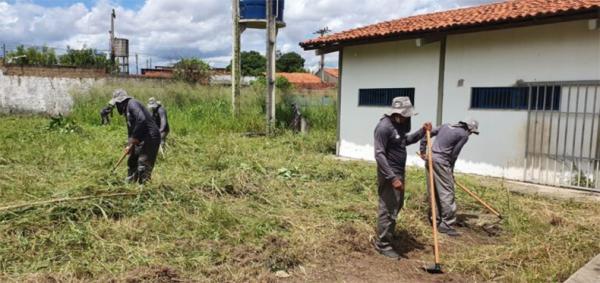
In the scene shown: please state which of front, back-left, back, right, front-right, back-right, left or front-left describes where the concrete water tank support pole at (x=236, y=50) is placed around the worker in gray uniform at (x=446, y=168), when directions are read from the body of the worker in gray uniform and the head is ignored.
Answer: back-left

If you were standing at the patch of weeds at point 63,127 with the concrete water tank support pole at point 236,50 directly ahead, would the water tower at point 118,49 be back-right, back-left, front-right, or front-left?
front-left

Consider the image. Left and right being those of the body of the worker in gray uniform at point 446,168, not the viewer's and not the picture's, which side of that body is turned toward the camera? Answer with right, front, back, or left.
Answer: right

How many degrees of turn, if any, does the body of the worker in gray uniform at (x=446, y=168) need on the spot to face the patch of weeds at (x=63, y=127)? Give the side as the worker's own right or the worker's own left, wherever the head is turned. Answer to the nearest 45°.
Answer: approximately 135° to the worker's own left

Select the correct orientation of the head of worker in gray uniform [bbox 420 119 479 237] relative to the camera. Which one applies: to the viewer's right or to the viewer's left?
to the viewer's right

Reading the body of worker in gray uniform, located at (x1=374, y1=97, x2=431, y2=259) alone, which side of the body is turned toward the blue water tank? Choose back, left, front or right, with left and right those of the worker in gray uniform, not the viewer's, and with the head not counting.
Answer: back

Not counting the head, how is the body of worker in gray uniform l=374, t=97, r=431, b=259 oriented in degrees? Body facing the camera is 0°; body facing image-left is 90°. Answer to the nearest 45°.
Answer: approximately 315°

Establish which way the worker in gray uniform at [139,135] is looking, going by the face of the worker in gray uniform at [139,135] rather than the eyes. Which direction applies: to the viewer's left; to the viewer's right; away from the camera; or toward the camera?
to the viewer's left

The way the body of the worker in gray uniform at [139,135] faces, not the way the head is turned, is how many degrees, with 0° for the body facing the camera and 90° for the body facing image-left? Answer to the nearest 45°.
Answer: approximately 90°

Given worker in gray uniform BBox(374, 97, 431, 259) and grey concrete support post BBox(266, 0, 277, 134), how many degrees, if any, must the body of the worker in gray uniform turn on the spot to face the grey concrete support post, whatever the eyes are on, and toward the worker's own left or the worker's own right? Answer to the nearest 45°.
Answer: approximately 135° to the worker's own left
